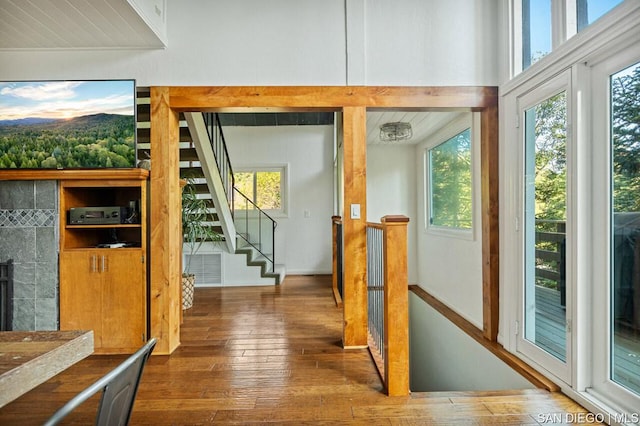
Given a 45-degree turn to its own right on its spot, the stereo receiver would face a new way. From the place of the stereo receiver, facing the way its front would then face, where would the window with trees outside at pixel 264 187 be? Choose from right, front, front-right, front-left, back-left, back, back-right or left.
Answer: back

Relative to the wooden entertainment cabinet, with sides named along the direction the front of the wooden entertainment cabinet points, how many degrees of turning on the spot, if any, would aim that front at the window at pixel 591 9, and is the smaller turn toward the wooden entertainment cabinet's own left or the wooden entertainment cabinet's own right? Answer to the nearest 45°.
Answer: approximately 45° to the wooden entertainment cabinet's own left

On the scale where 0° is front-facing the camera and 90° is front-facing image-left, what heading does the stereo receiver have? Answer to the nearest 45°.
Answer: approximately 0°

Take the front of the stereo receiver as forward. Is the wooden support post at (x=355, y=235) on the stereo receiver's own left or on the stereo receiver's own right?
on the stereo receiver's own left

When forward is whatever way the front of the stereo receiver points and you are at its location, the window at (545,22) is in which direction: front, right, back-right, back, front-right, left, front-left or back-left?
front-left

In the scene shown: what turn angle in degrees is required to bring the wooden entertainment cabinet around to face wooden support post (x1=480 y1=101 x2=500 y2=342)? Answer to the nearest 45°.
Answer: approximately 45° to its left

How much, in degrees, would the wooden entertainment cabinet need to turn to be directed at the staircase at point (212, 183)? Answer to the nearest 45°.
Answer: approximately 135° to its left

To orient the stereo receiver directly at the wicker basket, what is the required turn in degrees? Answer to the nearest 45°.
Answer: approximately 135° to its left

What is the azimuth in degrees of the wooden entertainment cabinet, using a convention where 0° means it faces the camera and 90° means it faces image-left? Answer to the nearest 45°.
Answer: approximately 0°

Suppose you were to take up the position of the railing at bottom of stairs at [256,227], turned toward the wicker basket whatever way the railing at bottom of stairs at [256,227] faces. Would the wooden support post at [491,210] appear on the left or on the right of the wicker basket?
left

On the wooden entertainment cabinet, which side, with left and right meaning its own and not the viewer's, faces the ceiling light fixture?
left
